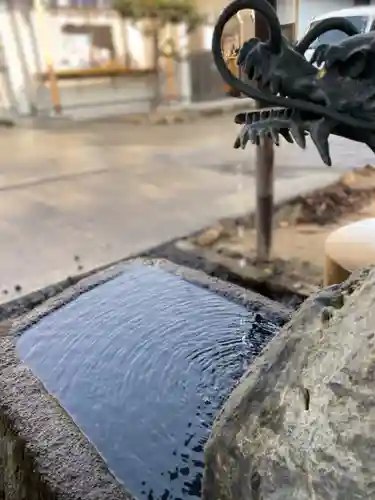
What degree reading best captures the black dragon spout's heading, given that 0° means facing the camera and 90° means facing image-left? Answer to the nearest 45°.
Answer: approximately 90°
